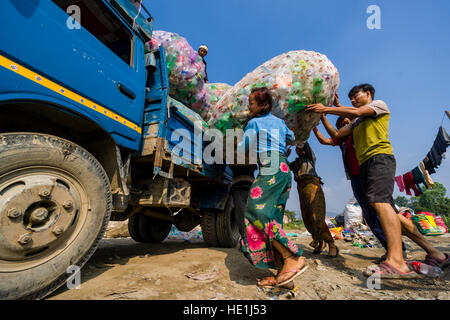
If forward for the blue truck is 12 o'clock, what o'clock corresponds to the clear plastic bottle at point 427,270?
The clear plastic bottle is roughly at 8 o'clock from the blue truck.

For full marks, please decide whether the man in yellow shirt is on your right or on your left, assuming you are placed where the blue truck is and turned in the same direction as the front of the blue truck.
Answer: on your left

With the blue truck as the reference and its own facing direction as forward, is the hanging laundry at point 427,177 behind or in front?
behind

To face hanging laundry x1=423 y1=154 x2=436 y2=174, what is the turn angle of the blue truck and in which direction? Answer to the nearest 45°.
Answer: approximately 135° to its left

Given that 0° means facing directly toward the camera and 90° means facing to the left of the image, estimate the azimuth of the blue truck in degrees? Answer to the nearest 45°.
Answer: approximately 45°

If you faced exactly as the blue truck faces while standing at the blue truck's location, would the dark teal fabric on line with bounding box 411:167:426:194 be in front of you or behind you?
behind

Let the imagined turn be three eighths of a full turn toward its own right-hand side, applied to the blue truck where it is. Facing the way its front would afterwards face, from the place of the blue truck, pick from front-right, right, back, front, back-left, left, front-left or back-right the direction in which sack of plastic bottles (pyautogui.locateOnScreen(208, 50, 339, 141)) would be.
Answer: right

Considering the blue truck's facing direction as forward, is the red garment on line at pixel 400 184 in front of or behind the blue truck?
behind
